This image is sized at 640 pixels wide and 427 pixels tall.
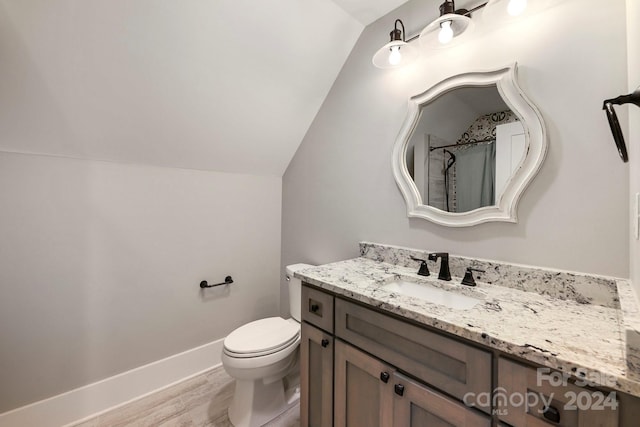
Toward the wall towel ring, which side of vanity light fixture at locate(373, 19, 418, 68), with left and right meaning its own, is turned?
left

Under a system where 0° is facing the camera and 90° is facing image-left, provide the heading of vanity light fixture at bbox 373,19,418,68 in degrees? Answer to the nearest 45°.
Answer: approximately 45°

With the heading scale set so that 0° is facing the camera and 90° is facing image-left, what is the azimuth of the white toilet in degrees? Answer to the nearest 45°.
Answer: approximately 45°

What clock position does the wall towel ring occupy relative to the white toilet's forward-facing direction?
The wall towel ring is roughly at 9 o'clock from the white toilet.
